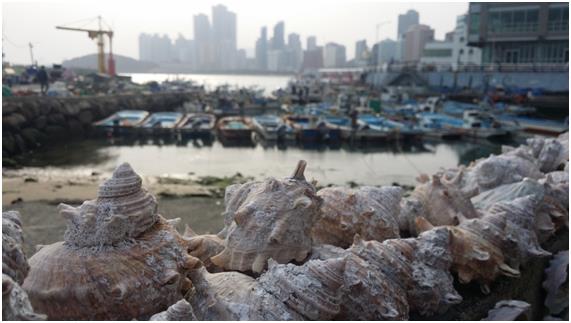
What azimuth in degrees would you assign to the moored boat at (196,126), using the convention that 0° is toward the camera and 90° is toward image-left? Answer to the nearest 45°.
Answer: approximately 45°

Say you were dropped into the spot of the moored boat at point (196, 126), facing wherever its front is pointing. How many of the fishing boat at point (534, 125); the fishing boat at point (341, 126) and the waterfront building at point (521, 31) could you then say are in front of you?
0

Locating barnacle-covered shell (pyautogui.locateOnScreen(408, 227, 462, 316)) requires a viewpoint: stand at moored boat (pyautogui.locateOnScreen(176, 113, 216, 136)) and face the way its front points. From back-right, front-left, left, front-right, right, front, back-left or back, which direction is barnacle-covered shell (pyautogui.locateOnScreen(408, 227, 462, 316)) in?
front-left

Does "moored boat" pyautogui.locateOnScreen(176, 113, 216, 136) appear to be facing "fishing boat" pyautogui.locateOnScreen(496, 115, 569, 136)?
no

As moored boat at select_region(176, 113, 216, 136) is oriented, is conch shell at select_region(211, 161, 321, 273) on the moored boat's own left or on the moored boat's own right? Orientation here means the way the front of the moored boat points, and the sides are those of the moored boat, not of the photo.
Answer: on the moored boat's own left

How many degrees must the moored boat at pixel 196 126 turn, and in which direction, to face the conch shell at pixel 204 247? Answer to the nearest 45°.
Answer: approximately 45° to its left

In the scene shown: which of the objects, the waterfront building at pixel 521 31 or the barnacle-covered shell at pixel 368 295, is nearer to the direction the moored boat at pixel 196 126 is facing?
the barnacle-covered shell

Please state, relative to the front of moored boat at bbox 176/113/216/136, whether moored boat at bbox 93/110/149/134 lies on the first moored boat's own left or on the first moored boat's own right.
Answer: on the first moored boat's own right

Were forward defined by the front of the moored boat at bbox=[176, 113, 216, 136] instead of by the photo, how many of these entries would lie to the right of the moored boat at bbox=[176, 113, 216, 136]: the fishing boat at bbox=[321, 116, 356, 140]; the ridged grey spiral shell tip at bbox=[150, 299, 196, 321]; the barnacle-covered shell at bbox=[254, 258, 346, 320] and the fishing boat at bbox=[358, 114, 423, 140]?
0

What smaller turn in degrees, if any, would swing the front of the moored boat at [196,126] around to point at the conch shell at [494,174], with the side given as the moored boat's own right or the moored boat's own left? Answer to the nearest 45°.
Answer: approximately 45° to the moored boat's own left

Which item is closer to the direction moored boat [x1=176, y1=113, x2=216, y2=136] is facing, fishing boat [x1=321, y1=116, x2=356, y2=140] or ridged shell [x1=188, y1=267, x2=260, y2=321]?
the ridged shell

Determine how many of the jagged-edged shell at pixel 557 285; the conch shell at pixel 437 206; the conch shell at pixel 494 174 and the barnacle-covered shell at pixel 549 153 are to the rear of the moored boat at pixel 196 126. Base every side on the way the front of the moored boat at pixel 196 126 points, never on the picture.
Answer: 0

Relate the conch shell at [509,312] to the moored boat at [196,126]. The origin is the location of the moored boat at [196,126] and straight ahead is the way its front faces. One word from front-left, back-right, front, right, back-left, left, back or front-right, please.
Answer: front-left

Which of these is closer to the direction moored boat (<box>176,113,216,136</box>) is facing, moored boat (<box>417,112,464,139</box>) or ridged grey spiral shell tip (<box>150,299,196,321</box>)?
the ridged grey spiral shell tip

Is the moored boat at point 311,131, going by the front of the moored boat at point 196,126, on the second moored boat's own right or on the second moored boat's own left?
on the second moored boat's own left

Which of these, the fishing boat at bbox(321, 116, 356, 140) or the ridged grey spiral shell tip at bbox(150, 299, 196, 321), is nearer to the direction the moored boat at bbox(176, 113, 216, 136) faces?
the ridged grey spiral shell tip

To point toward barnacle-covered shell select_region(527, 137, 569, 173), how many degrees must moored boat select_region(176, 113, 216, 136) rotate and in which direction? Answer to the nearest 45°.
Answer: approximately 45° to its left

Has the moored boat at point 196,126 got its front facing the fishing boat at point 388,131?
no

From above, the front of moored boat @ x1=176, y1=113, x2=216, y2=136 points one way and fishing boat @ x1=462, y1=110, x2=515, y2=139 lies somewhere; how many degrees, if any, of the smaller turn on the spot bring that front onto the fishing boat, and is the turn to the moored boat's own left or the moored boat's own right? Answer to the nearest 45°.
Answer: approximately 135° to the moored boat's own left

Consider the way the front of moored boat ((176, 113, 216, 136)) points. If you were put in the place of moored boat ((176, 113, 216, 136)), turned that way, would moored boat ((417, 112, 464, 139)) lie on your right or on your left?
on your left

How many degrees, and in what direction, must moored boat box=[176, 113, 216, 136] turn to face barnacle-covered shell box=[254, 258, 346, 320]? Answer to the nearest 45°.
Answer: approximately 45° to its left
